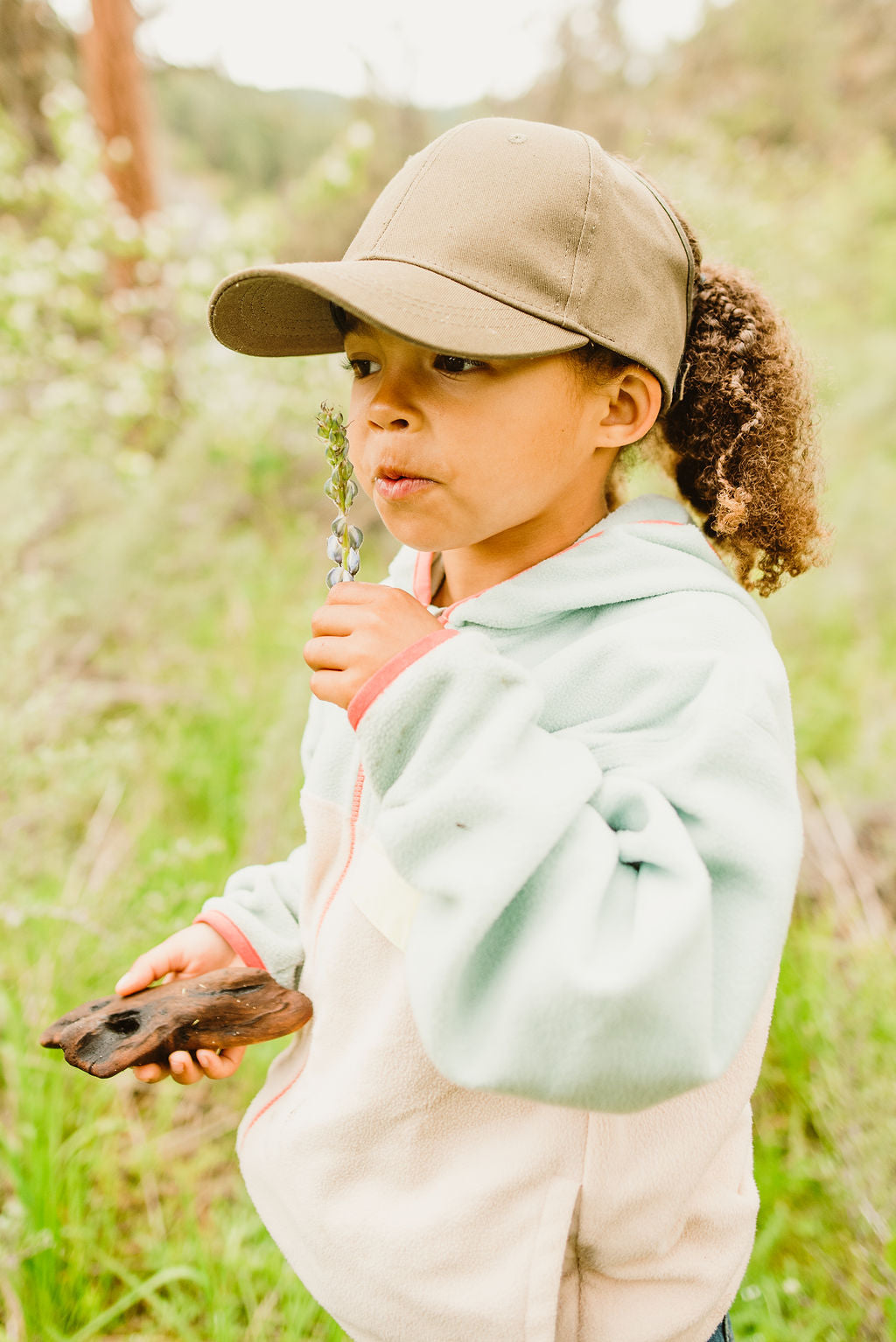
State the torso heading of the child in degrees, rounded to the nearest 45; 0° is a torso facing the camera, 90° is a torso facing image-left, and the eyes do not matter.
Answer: approximately 45°

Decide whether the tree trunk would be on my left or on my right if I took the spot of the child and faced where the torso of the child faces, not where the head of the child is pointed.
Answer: on my right

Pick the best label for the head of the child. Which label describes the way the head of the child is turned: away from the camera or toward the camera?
toward the camera
